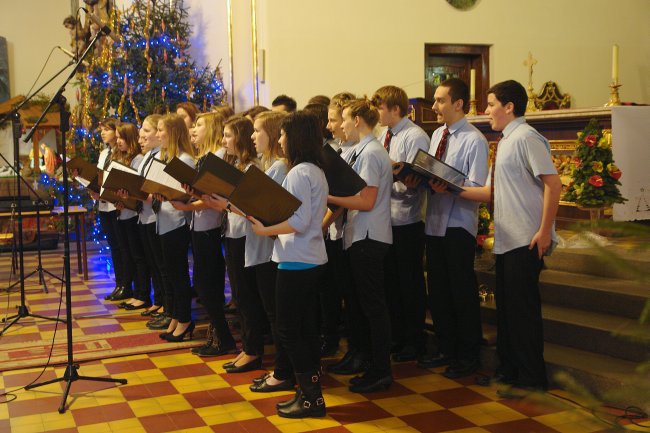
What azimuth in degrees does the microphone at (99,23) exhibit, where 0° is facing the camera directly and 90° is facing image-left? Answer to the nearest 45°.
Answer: approximately 270°

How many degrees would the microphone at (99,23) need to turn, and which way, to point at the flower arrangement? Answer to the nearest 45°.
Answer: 0° — it already faces it

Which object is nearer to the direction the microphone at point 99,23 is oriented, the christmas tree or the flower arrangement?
the flower arrangement

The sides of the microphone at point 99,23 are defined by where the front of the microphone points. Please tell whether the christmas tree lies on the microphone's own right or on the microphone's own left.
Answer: on the microphone's own left
